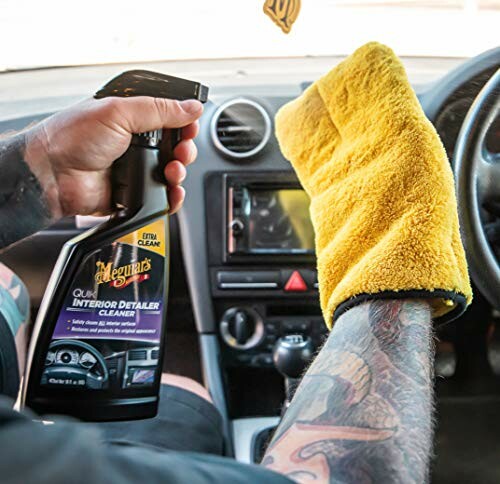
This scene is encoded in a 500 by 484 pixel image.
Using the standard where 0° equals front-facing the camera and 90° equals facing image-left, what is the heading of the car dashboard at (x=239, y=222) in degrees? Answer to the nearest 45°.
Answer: approximately 0°
